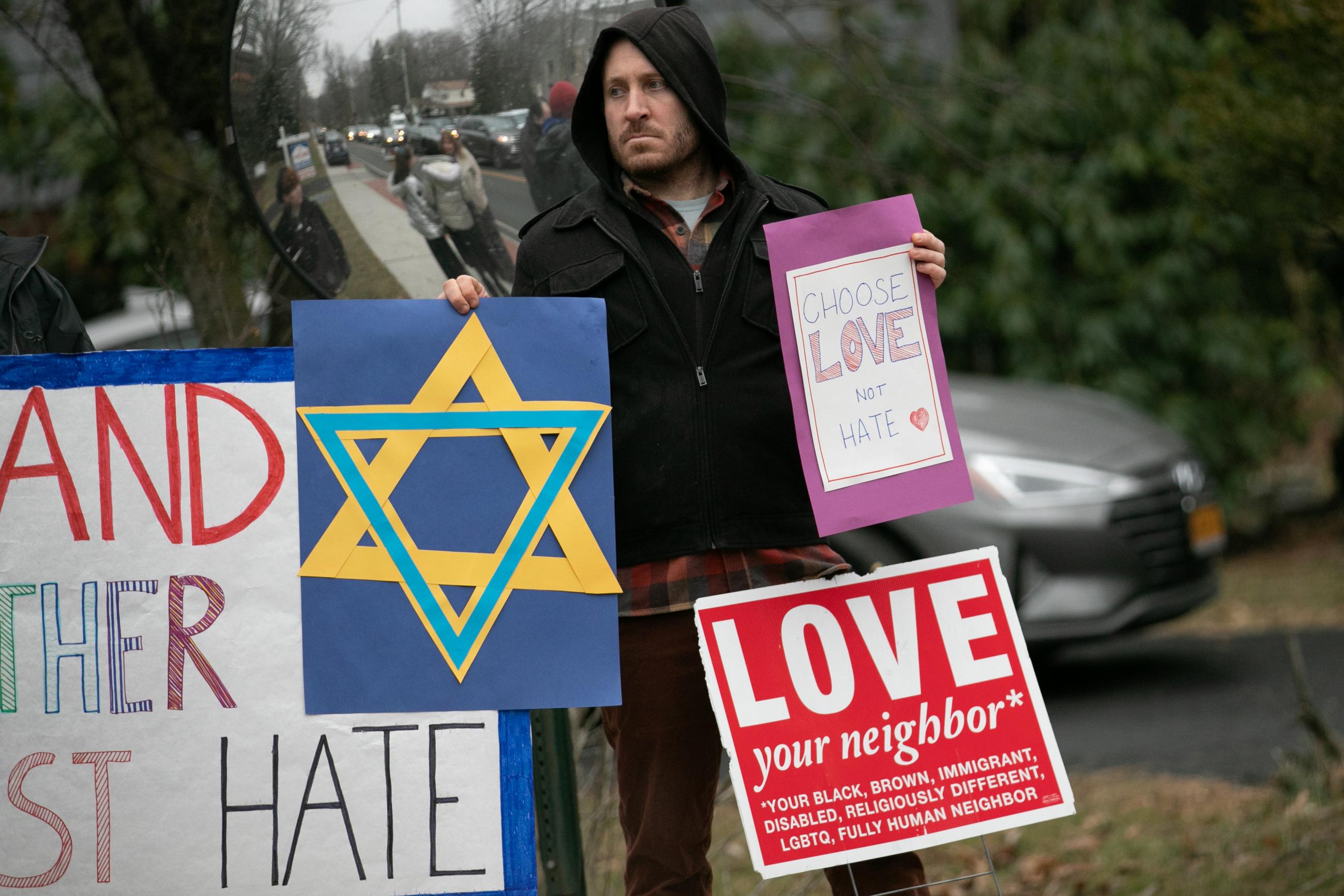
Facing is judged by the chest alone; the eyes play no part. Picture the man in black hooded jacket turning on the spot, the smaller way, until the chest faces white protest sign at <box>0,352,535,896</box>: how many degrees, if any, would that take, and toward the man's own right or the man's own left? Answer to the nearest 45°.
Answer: approximately 90° to the man's own right

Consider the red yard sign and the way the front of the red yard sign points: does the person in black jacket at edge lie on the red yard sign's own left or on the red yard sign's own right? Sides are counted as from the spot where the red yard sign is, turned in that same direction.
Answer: on the red yard sign's own right

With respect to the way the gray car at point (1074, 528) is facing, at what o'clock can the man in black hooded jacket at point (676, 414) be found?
The man in black hooded jacket is roughly at 2 o'clock from the gray car.
